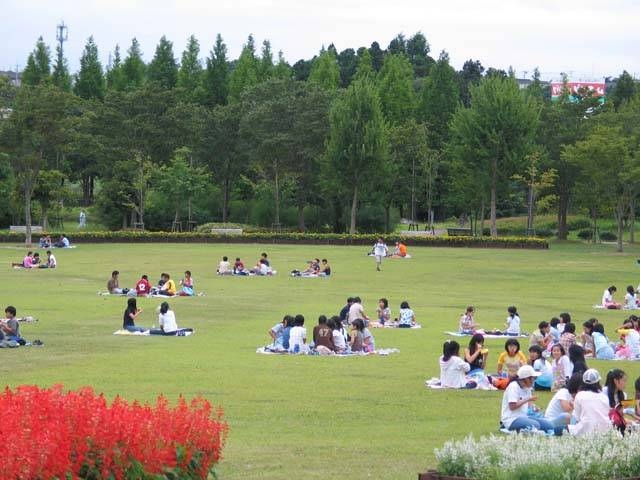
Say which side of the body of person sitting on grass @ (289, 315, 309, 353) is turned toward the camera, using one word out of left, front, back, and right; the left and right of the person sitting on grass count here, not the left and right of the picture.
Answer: back

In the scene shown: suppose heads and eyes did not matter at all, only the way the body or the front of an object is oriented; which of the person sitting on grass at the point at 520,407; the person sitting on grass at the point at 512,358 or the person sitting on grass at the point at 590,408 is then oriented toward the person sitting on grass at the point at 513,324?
the person sitting on grass at the point at 590,408

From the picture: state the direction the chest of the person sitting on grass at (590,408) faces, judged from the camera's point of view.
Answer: away from the camera

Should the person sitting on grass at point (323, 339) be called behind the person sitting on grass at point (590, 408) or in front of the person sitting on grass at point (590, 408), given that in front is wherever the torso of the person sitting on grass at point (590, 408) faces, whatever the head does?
in front

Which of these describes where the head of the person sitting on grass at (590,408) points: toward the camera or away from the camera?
away from the camera

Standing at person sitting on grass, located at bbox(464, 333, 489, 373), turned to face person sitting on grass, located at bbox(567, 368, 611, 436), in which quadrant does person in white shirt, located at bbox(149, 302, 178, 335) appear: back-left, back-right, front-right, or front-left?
back-right

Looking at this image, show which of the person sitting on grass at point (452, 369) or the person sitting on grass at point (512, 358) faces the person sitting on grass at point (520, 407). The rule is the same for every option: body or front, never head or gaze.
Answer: the person sitting on grass at point (512, 358)

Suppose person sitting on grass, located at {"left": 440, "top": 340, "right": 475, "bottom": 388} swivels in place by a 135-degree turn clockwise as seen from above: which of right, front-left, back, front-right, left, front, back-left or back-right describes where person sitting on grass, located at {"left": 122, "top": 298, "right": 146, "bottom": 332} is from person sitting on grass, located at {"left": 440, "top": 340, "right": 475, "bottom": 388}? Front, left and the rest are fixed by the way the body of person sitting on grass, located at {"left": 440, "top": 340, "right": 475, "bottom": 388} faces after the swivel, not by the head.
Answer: back-right
